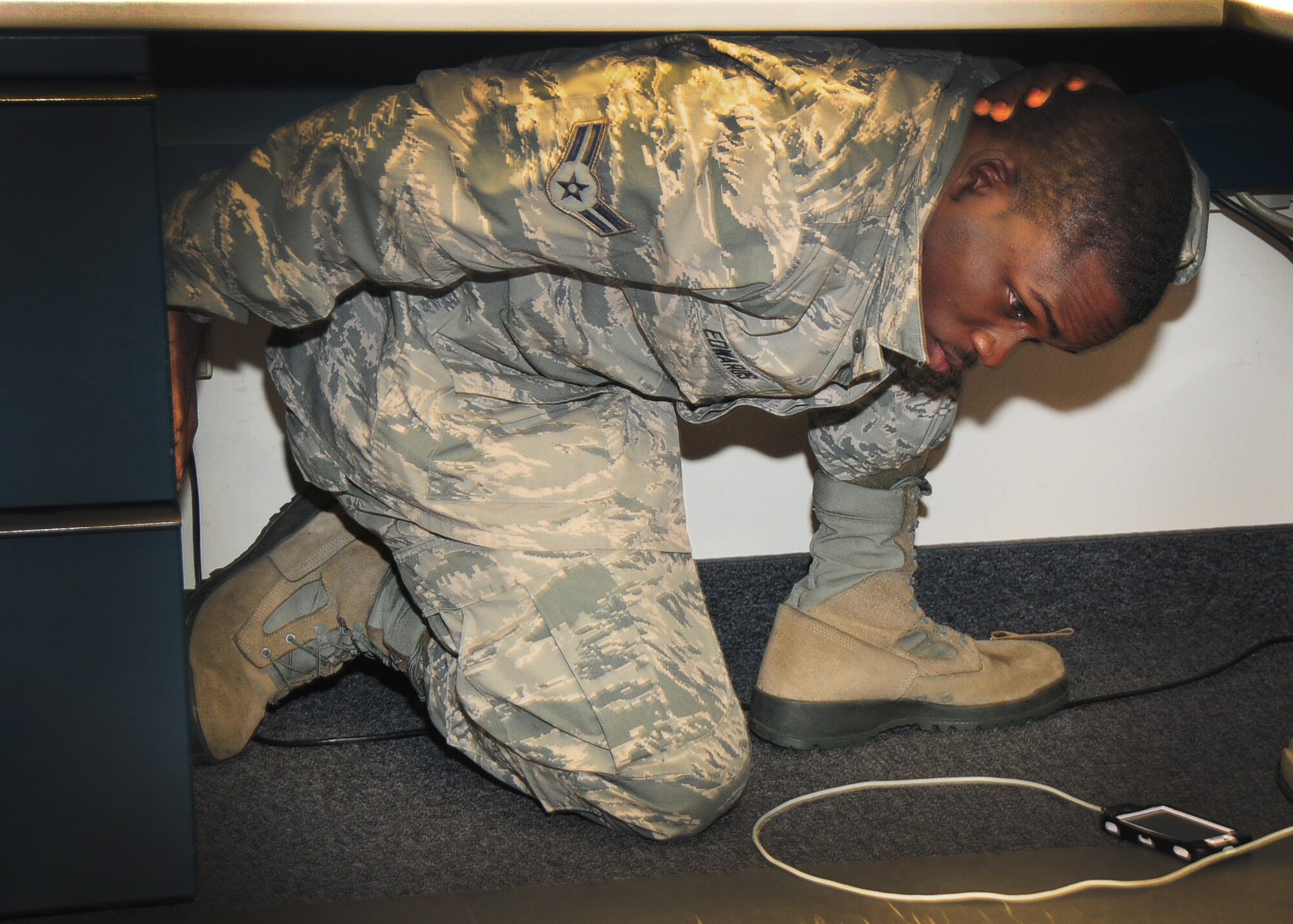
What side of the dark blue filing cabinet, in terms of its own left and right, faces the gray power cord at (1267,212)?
left

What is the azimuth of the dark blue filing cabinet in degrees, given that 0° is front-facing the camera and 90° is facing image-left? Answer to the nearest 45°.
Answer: approximately 0°

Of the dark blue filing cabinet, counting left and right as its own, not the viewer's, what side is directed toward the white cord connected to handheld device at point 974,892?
left
